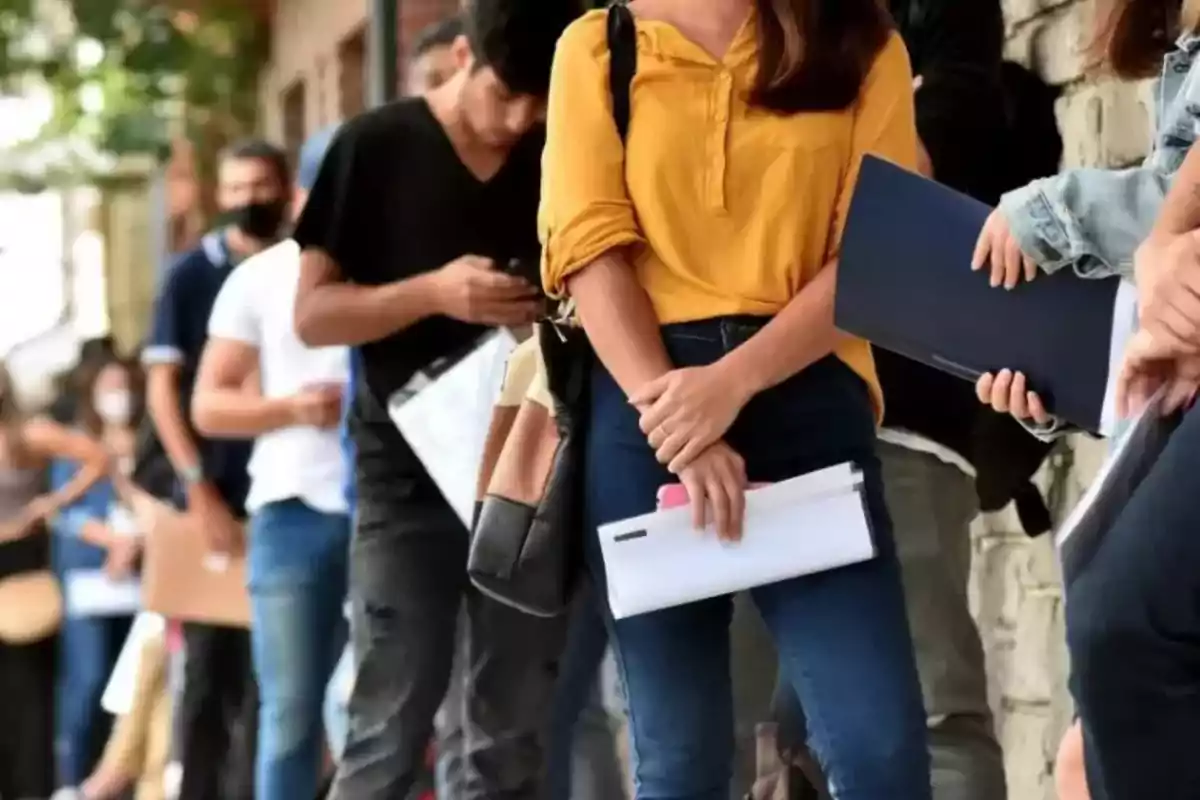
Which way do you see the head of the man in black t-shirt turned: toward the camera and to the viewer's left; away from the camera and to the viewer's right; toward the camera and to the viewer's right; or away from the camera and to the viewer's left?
toward the camera and to the viewer's right

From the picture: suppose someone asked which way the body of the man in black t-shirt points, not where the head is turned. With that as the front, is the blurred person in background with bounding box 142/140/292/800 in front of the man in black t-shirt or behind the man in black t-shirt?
behind

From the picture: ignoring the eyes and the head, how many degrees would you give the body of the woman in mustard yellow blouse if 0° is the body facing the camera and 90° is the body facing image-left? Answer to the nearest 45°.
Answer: approximately 0°

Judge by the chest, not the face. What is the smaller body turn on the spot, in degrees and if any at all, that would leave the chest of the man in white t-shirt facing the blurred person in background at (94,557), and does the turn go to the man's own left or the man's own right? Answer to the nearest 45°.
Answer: approximately 135° to the man's own left

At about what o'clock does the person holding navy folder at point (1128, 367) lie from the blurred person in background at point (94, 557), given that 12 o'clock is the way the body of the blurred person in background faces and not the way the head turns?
The person holding navy folder is roughly at 1 o'clock from the blurred person in background.

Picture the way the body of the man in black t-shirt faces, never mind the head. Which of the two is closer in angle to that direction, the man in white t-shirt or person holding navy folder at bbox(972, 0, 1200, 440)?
the person holding navy folder

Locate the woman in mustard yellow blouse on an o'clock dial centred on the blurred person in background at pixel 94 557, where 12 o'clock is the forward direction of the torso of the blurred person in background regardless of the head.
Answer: The woman in mustard yellow blouse is roughly at 1 o'clock from the blurred person in background.

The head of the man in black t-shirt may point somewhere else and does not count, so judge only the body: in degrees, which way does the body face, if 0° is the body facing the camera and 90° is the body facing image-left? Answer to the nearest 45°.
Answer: approximately 315°
